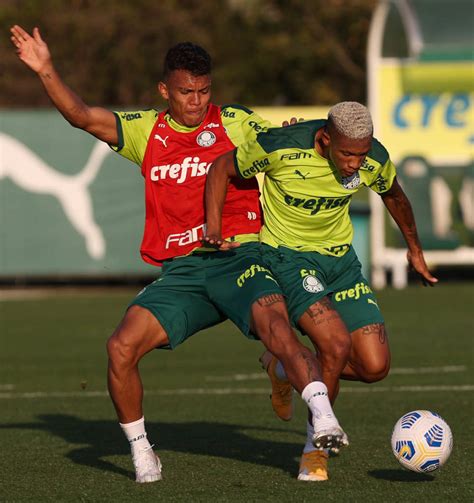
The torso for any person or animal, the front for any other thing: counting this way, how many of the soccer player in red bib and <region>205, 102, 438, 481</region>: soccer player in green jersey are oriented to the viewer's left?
0

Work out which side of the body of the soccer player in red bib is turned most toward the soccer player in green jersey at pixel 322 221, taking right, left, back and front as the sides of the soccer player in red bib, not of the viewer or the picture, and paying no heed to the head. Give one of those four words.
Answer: left

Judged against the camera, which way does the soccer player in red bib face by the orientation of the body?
toward the camera
